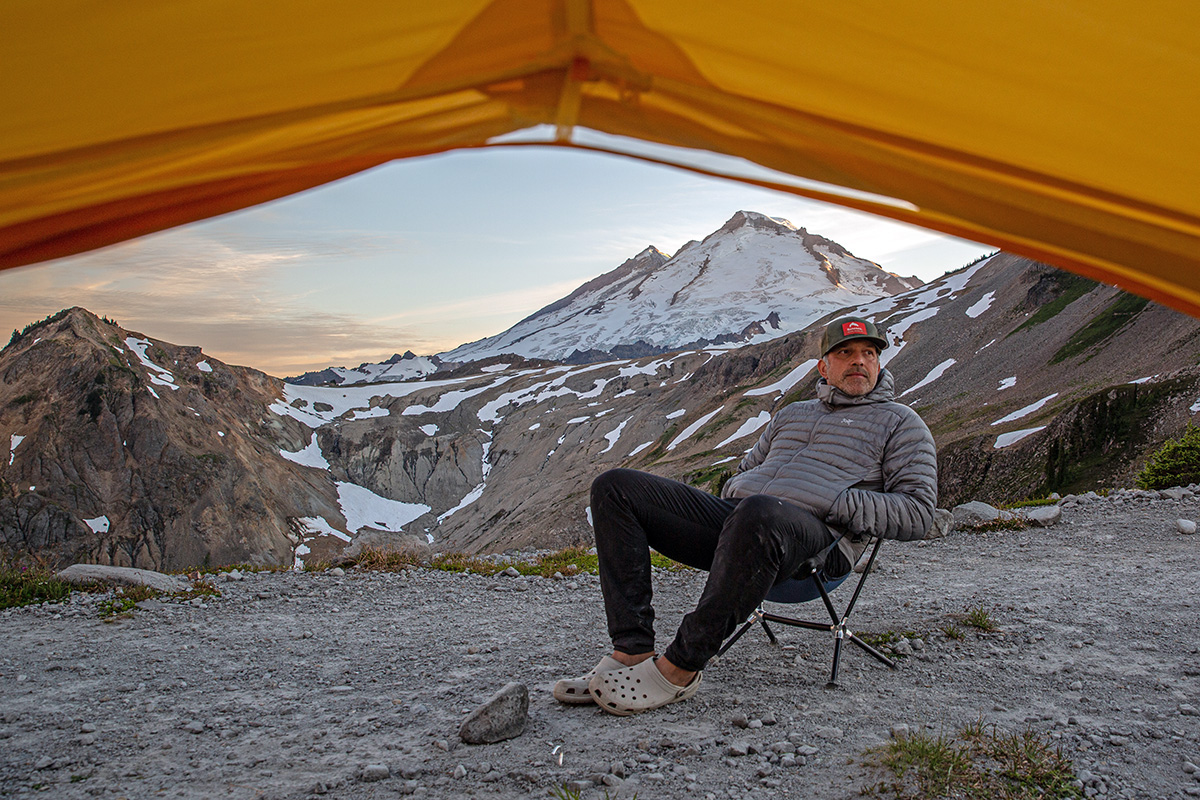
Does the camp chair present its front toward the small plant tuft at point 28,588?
no

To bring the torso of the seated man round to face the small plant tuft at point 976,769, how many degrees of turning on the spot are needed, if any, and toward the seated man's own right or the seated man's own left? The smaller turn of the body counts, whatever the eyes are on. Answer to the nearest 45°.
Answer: approximately 90° to the seated man's own left

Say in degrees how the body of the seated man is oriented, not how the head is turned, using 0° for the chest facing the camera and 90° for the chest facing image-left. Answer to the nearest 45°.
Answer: approximately 45°

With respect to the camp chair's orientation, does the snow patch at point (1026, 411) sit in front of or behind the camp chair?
behind

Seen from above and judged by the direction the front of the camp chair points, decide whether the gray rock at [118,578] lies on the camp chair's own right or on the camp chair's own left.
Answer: on the camp chair's own right

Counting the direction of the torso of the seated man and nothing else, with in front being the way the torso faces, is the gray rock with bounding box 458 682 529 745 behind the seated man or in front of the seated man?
in front

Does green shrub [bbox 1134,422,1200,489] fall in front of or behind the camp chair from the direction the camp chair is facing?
behind

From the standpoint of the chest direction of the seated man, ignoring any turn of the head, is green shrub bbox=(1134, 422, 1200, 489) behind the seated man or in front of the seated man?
behind

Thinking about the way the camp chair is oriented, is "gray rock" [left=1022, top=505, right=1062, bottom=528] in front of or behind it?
behind

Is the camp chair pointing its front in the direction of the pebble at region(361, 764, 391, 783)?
yes

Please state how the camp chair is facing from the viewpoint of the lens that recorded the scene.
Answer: facing the viewer and to the left of the viewer

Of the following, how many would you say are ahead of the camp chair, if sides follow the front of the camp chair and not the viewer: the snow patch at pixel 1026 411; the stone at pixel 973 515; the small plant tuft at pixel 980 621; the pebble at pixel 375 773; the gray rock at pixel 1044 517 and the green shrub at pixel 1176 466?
1

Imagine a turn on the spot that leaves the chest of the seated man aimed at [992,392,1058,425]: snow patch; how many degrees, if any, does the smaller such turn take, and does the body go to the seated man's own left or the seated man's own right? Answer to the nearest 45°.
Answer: approximately 135° to the seated man's own right

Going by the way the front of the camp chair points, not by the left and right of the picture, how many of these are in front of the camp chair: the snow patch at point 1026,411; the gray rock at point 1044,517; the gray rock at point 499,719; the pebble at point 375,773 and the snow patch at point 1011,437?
2

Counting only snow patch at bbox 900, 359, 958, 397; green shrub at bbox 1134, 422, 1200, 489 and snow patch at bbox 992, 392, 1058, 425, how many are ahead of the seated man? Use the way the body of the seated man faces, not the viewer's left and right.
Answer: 0

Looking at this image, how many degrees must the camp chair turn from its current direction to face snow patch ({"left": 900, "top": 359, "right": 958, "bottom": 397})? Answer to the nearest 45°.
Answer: approximately 135° to its right

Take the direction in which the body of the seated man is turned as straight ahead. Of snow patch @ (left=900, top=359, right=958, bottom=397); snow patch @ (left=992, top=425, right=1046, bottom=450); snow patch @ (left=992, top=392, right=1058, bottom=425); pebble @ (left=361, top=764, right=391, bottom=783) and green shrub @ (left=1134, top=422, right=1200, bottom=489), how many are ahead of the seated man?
1

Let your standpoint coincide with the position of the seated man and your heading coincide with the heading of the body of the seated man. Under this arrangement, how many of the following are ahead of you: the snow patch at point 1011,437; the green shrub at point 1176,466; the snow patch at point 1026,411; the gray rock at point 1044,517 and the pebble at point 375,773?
1
